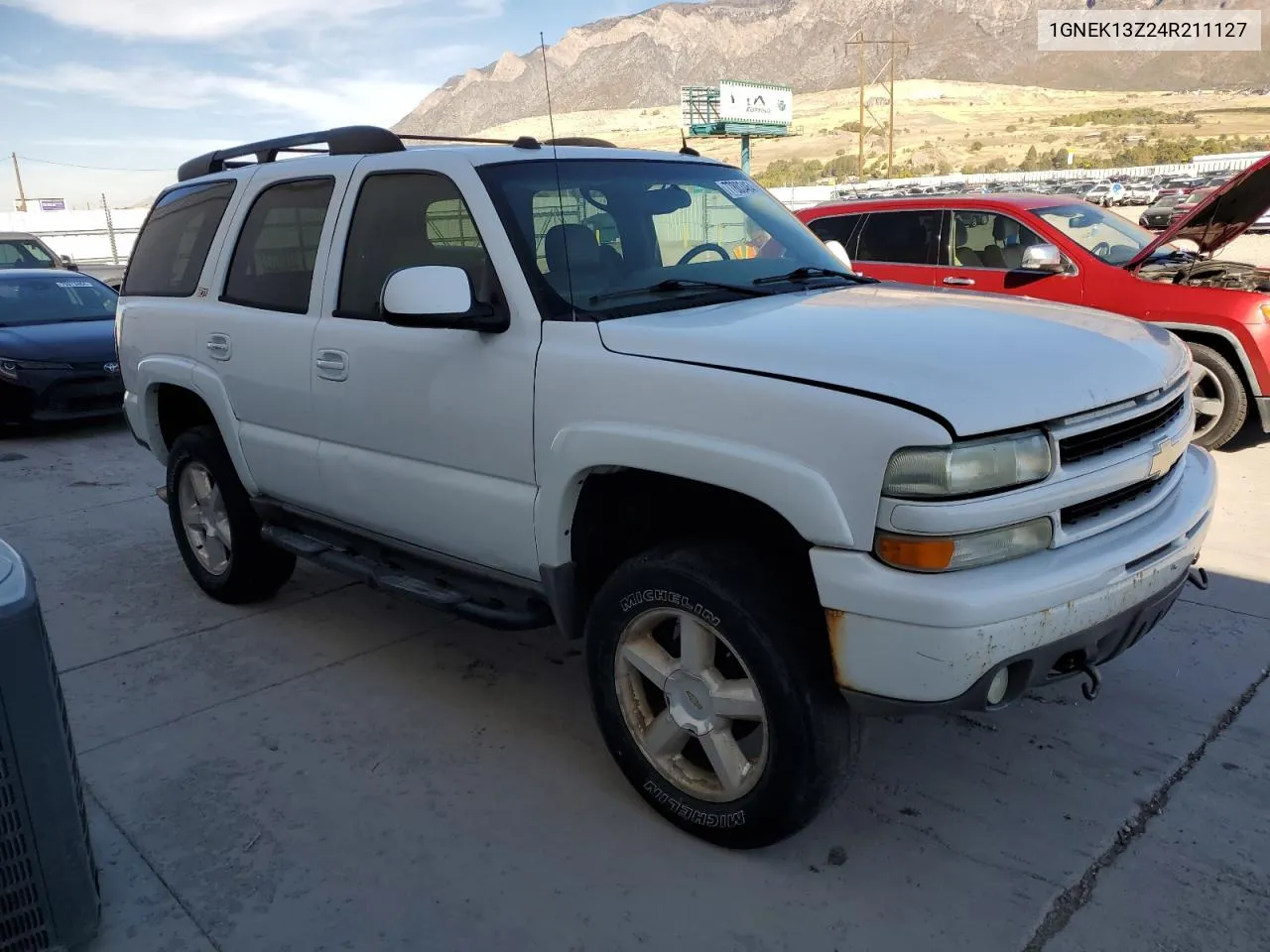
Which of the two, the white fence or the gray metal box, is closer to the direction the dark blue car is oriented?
the gray metal box

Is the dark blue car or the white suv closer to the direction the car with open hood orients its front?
the white suv

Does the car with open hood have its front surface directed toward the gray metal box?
no

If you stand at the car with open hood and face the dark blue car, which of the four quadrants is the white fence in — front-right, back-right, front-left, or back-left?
front-right

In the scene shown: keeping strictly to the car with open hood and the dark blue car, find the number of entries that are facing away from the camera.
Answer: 0

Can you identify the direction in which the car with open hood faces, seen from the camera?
facing the viewer and to the right of the viewer

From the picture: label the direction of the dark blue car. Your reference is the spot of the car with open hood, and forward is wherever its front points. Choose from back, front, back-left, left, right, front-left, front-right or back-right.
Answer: back-right

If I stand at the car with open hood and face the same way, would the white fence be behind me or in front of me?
behind

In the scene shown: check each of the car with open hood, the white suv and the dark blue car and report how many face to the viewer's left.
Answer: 0

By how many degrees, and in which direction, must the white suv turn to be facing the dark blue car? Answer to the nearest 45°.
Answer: approximately 180°

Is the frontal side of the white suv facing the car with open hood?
no

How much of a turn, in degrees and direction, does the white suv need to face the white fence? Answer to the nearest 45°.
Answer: approximately 180°
